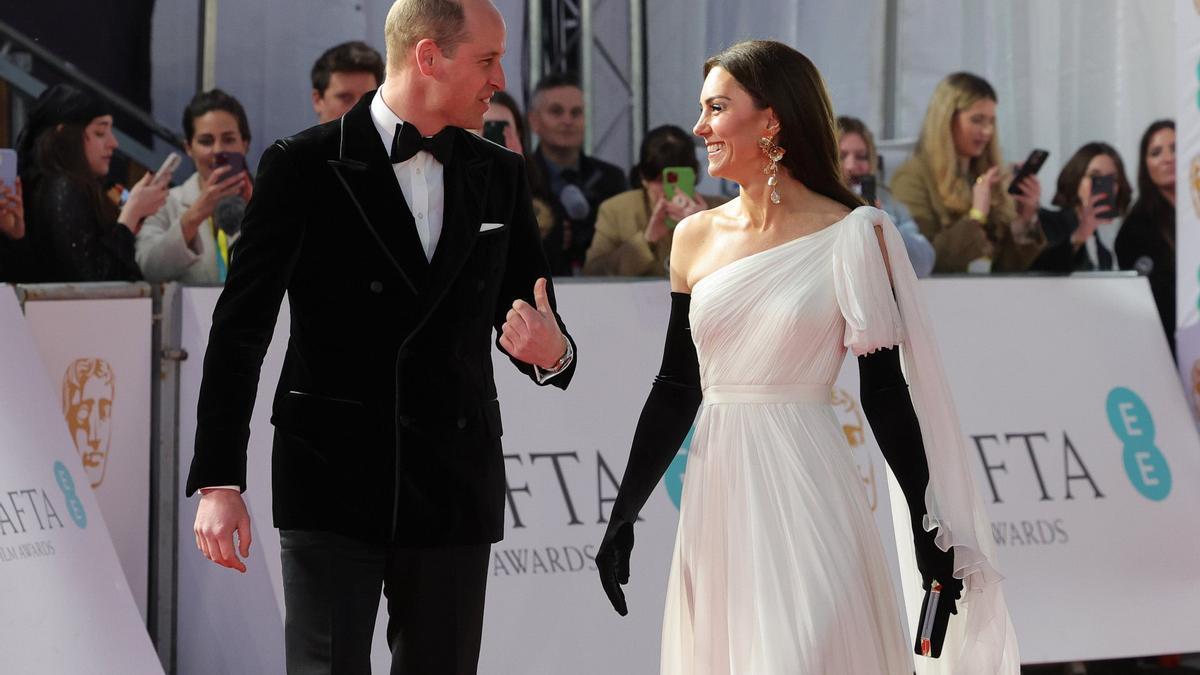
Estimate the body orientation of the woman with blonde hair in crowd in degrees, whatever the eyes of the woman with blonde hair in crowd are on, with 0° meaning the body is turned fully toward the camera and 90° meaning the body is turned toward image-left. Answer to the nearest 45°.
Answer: approximately 315°

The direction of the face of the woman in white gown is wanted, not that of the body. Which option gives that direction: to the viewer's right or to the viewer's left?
to the viewer's left
